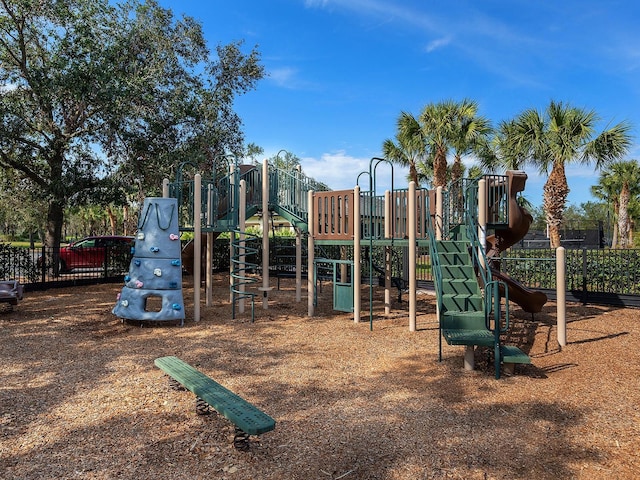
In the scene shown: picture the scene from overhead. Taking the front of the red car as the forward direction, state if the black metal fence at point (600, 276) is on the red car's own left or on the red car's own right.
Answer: on the red car's own left

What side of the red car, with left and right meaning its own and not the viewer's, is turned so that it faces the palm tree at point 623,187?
back

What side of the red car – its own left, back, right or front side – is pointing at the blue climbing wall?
left

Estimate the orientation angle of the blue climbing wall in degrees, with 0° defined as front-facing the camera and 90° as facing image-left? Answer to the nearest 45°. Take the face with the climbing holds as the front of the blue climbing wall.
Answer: approximately 0°

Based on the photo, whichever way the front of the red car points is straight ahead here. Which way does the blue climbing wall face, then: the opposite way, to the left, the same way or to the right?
to the left

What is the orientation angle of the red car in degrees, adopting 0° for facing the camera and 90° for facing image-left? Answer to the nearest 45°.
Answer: approximately 90°

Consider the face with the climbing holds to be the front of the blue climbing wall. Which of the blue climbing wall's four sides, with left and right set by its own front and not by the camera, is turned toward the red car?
back

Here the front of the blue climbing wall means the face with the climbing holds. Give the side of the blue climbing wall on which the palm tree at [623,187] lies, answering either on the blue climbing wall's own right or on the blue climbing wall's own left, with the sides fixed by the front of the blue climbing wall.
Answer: on the blue climbing wall's own left
